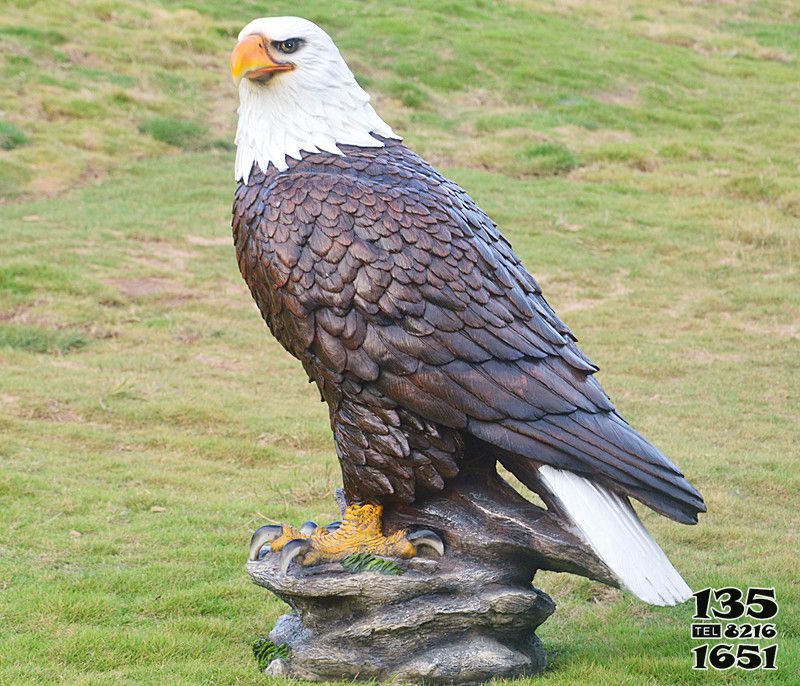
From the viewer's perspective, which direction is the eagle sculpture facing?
to the viewer's left
